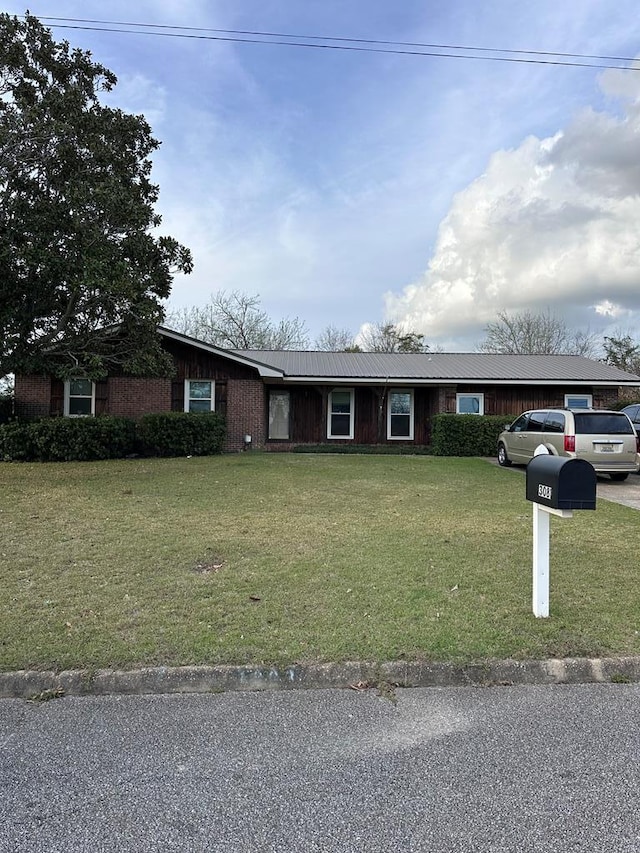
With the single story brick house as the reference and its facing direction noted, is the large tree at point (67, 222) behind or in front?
in front

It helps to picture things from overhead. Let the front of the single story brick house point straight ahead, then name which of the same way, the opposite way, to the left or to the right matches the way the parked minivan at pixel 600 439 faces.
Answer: the opposite way

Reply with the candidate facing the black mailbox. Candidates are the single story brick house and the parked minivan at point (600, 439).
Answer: the single story brick house

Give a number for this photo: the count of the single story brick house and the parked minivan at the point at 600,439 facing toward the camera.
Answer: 1

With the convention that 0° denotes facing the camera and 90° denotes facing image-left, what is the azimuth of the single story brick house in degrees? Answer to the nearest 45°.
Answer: approximately 0°

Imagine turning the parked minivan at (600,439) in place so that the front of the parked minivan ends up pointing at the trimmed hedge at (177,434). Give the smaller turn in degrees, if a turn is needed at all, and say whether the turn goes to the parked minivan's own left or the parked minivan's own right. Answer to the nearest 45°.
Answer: approximately 45° to the parked minivan's own left

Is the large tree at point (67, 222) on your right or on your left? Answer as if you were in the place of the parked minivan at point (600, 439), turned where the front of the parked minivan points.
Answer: on your left

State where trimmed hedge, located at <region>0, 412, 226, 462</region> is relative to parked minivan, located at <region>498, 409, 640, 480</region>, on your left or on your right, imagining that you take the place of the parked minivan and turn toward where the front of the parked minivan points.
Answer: on your left

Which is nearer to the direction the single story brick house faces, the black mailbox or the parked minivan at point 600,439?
the black mailbox

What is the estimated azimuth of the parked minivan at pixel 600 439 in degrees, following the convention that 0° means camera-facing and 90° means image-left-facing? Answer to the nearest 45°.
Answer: approximately 135°

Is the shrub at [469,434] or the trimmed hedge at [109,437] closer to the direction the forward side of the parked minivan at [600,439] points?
the shrub

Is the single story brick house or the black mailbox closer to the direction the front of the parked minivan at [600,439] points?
the single story brick house

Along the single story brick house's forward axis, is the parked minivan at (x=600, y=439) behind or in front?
in front

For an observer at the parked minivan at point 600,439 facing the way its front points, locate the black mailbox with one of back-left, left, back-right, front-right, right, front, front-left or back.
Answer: back-left
